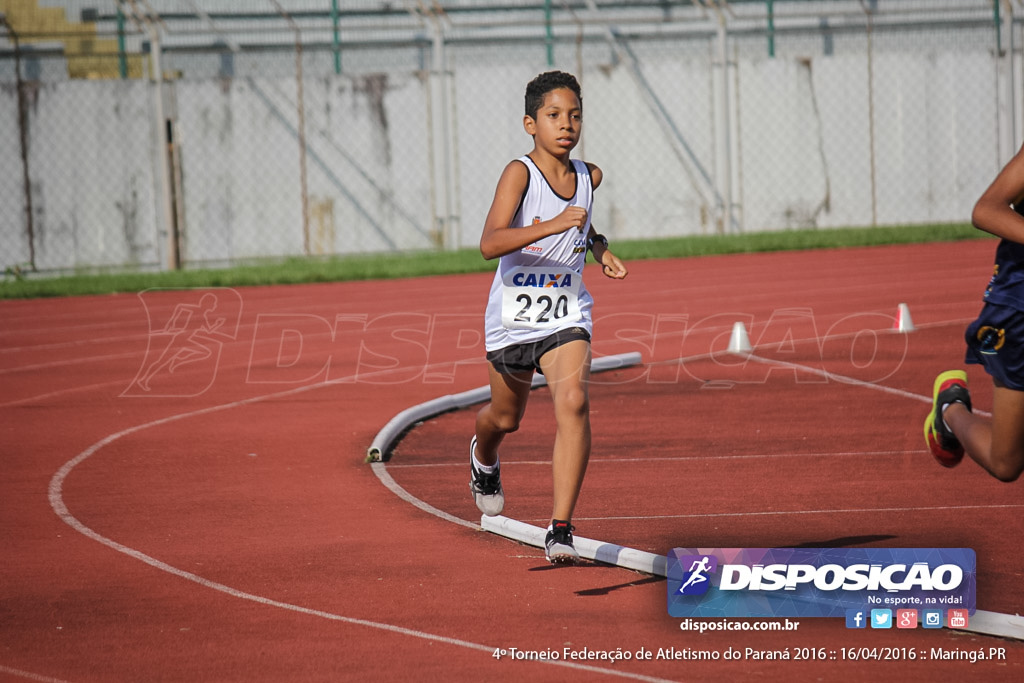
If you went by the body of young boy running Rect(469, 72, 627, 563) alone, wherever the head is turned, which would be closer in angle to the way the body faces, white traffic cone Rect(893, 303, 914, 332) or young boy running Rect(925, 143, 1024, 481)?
the young boy running

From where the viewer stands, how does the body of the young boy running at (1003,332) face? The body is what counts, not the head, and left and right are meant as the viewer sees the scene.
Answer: facing to the right of the viewer

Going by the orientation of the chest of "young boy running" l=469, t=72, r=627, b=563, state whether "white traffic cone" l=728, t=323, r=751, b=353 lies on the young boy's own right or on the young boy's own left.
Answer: on the young boy's own left

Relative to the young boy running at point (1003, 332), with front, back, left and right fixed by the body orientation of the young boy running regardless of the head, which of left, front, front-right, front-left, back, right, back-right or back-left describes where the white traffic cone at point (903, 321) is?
left

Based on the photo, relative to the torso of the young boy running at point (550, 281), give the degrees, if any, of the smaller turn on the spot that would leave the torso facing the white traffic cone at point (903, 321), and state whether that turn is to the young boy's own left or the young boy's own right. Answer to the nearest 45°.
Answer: approximately 90° to the young boy's own left

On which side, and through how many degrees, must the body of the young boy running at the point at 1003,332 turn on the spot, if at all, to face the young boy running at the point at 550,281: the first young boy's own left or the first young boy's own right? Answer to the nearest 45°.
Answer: approximately 180°
